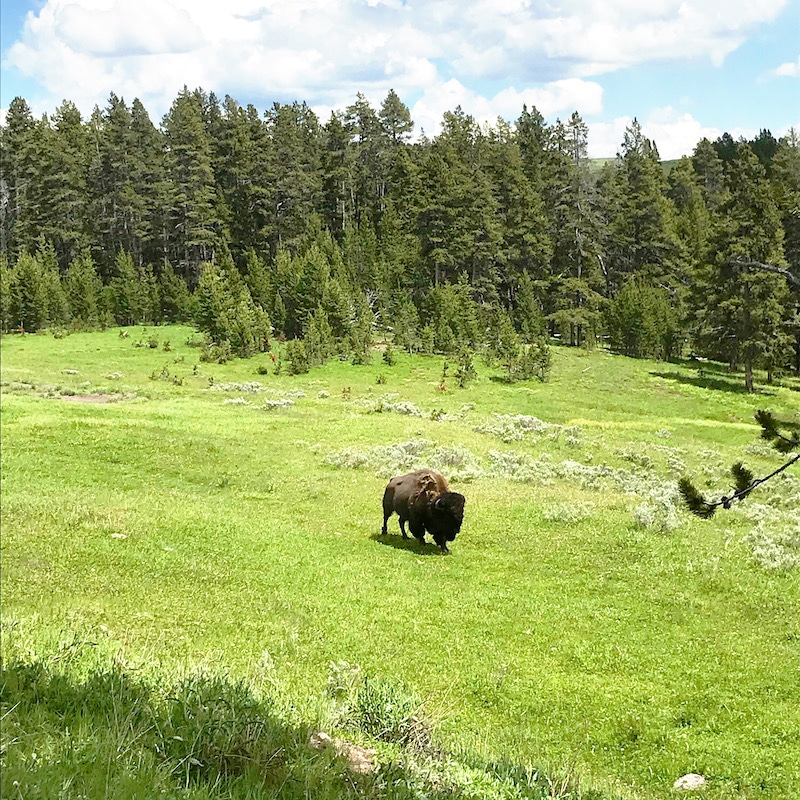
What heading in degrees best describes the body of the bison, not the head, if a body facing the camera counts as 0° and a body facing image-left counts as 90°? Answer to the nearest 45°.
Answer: approximately 315°

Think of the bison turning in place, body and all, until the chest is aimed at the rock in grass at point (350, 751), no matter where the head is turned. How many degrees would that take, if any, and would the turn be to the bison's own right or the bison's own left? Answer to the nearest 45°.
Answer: approximately 45° to the bison's own right

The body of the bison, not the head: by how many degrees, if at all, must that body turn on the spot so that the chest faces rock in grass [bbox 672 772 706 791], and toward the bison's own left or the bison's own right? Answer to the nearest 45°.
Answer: approximately 45° to the bison's own right
